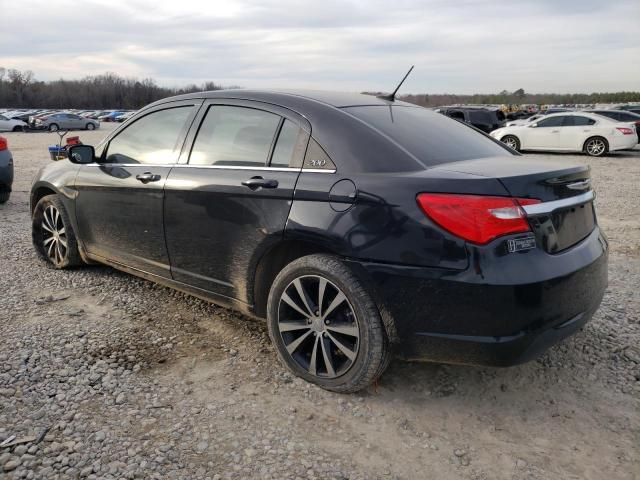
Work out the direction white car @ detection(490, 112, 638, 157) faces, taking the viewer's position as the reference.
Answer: facing to the left of the viewer

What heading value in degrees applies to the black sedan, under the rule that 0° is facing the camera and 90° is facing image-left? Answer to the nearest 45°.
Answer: approximately 135°

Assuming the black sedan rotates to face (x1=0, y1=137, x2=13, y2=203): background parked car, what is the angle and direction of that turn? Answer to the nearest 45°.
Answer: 0° — it already faces it

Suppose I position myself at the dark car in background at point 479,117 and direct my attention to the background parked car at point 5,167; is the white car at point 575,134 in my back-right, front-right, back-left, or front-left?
front-left

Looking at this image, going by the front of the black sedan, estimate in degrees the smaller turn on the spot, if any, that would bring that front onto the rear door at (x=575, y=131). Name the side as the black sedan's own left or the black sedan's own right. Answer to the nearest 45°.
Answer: approximately 90° to the black sedan's own right
